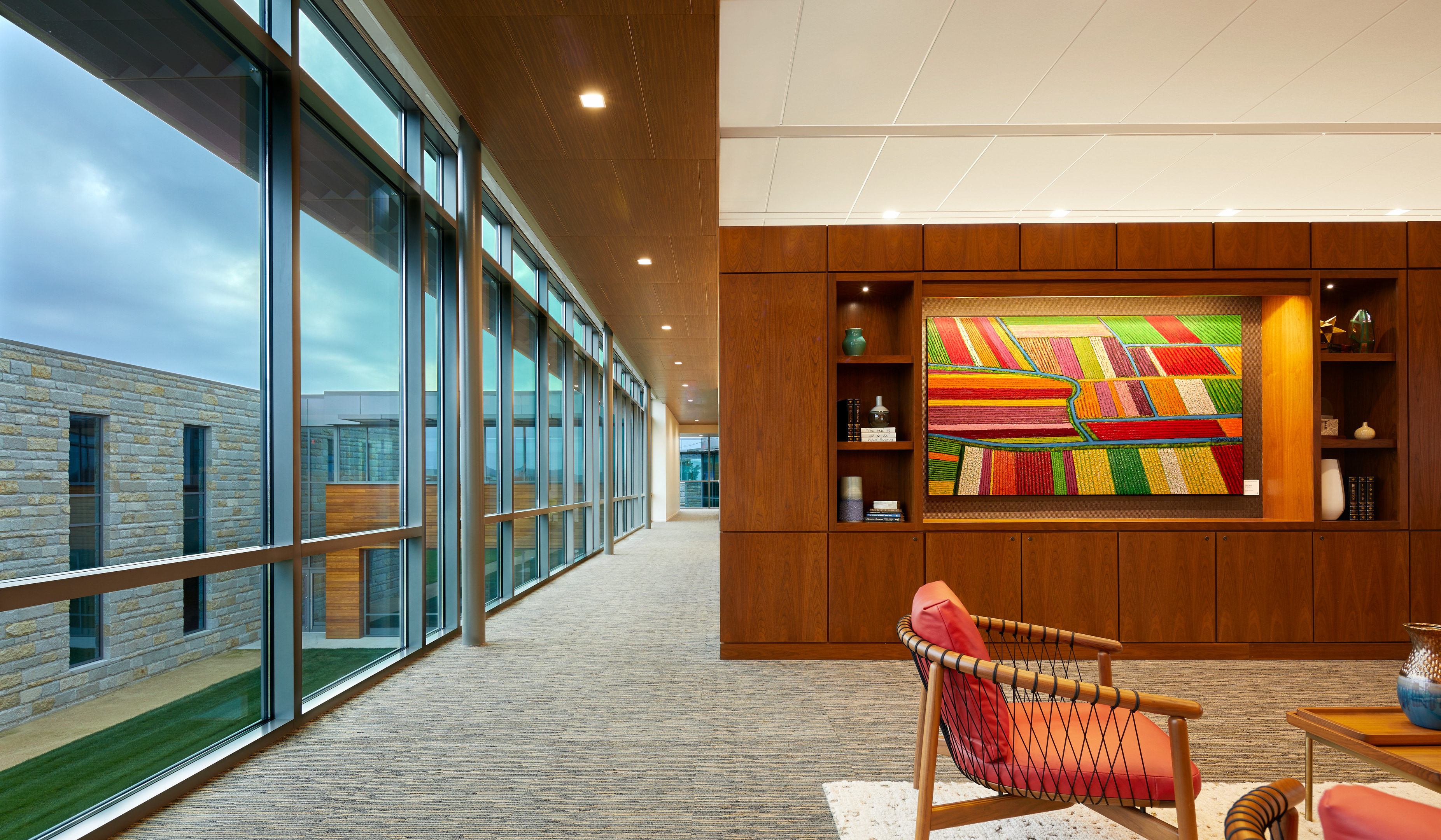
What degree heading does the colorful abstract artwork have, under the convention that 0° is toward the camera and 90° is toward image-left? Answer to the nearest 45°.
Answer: approximately 0°

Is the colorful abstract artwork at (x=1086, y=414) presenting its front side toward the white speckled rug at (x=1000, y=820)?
yes

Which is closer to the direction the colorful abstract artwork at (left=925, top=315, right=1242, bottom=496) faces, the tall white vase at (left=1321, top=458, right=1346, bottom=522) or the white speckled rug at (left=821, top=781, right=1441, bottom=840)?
the white speckled rug

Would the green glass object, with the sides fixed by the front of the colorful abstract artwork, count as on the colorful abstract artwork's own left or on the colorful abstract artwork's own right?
on the colorful abstract artwork's own left

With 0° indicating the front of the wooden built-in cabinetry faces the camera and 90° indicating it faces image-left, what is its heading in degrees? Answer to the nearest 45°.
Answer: approximately 0°
